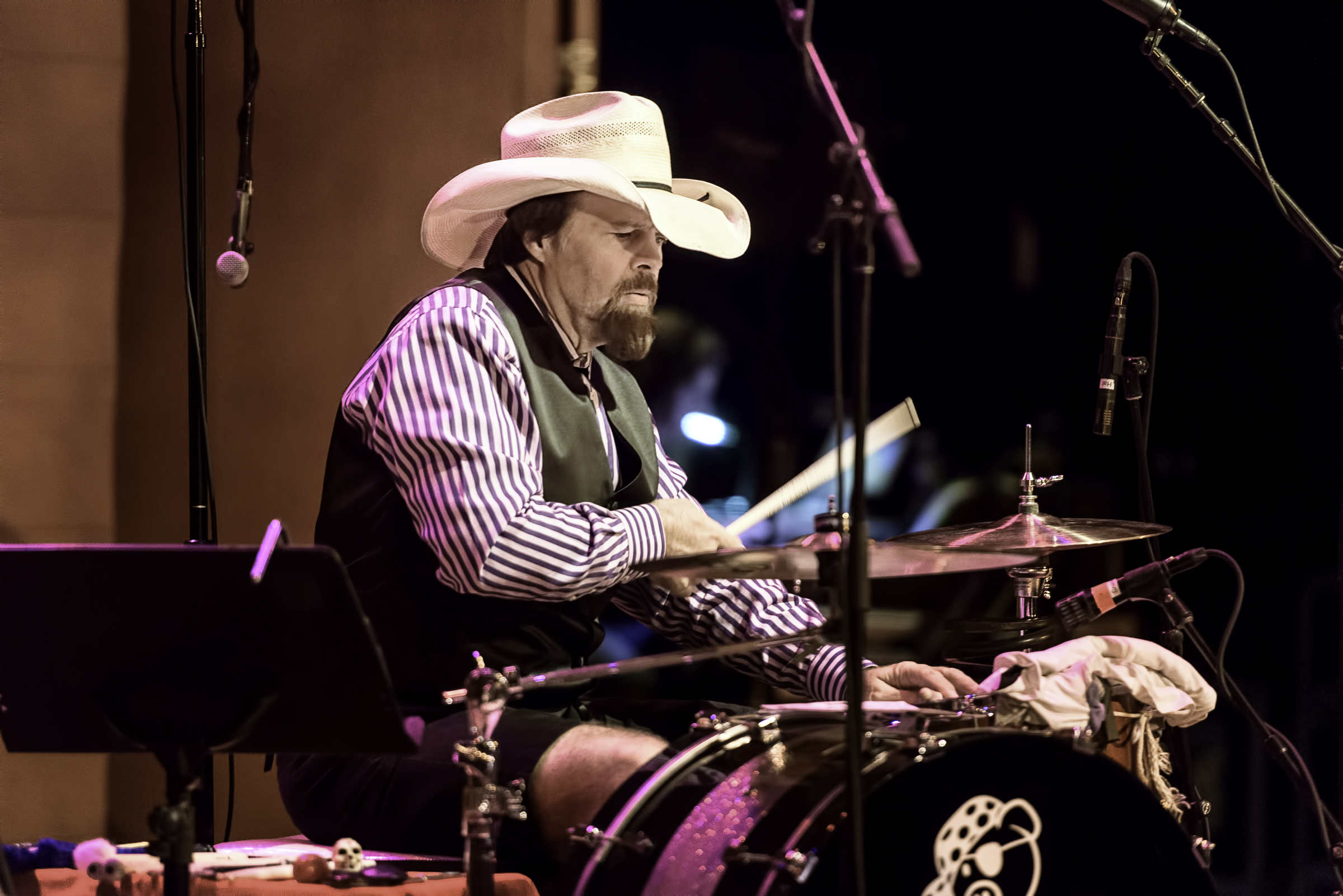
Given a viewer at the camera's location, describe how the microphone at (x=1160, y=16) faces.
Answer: facing to the left of the viewer

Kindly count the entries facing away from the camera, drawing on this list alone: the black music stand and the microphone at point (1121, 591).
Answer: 1

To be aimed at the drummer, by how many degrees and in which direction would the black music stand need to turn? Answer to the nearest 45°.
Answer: approximately 45° to its right

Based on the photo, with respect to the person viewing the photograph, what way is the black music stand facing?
facing away from the viewer

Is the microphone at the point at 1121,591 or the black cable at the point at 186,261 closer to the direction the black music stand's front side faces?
the black cable

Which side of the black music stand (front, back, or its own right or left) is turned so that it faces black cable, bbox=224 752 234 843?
front

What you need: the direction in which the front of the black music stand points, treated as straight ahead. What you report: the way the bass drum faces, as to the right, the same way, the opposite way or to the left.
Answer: the opposite way

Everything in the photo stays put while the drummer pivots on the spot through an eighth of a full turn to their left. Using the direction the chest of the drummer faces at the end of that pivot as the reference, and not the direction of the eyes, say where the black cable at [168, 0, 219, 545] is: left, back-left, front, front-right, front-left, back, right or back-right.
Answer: back-left

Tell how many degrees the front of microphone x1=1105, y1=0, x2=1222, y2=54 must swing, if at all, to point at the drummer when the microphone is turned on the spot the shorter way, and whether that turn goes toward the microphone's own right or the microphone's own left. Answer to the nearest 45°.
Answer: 0° — it already faces them

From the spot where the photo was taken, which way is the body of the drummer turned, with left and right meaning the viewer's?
facing the viewer and to the right of the viewer

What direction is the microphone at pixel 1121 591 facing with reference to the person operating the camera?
facing to the left of the viewer

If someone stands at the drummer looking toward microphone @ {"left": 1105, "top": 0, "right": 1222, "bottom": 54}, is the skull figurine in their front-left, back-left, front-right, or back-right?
back-right

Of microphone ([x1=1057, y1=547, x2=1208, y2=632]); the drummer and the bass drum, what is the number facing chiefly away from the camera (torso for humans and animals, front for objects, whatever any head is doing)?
0

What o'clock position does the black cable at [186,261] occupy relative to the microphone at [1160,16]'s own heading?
The black cable is roughly at 12 o'clock from the microphone.

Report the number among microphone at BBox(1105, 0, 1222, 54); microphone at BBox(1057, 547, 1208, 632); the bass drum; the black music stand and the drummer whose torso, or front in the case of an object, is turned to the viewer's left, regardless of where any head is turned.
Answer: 2
